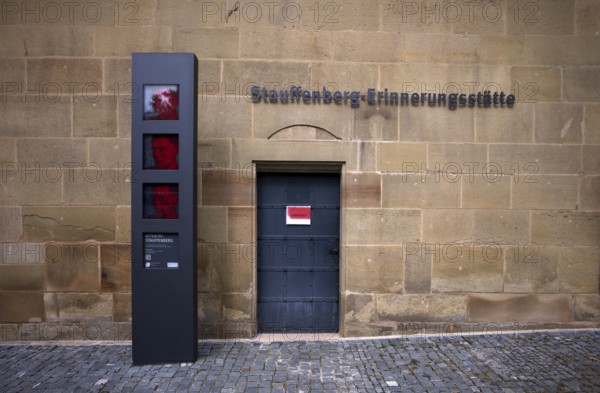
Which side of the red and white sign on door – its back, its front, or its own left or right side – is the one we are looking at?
front

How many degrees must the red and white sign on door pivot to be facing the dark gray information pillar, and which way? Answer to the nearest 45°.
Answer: approximately 45° to its right

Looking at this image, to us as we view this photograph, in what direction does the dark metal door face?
facing the viewer

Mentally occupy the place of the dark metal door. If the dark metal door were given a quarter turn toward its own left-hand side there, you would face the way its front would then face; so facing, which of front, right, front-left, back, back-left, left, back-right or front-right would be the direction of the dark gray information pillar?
back-right
